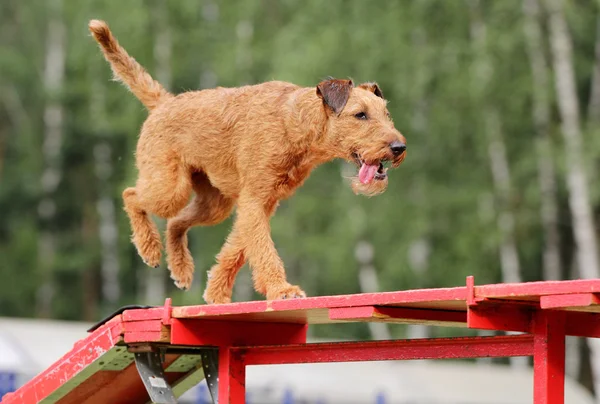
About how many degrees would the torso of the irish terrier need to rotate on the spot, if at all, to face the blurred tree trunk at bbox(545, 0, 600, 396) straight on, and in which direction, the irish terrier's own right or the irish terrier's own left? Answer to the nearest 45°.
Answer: approximately 45° to the irish terrier's own left

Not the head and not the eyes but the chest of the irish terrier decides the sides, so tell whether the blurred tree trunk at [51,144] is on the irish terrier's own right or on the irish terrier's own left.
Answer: on the irish terrier's own left

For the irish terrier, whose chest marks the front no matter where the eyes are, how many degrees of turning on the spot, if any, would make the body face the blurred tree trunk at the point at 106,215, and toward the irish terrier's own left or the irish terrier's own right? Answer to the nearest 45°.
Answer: approximately 90° to the irish terrier's own left

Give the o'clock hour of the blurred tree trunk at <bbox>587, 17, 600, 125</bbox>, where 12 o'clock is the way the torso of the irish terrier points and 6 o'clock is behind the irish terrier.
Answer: The blurred tree trunk is roughly at 10 o'clock from the irish terrier.

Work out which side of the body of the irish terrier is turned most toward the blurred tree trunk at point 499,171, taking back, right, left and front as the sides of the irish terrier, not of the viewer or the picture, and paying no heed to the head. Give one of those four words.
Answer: left

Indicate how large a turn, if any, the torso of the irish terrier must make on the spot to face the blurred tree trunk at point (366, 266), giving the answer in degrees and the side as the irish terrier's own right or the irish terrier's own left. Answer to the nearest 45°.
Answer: approximately 90° to the irish terrier's own left

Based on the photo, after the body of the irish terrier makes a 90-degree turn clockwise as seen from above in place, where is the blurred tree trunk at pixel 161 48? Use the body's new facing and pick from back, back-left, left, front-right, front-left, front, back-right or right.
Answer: back

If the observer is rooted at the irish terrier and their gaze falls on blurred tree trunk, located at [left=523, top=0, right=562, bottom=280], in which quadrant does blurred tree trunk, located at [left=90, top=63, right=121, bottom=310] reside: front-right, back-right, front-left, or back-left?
front-left

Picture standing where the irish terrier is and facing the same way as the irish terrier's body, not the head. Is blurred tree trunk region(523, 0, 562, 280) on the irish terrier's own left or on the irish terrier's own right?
on the irish terrier's own left

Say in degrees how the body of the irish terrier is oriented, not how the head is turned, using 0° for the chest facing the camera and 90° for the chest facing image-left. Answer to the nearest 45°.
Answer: approximately 270°
